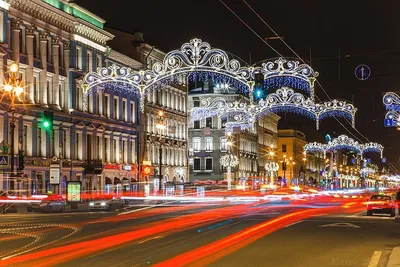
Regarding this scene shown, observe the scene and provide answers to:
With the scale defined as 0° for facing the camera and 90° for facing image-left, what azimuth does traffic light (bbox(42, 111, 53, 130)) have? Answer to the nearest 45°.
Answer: approximately 0°

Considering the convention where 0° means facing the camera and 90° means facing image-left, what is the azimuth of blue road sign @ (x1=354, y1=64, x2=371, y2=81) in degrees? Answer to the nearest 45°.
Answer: approximately 0°

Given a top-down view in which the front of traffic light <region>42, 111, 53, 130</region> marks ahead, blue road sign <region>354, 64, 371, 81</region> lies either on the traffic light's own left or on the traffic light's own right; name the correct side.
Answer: on the traffic light's own left

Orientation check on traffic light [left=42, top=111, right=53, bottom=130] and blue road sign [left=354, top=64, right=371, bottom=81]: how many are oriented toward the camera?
2

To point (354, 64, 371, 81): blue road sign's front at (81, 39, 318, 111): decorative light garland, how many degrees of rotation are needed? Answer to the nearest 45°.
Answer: approximately 90° to its right

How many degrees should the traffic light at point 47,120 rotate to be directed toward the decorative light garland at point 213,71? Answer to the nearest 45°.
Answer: approximately 135° to its left
